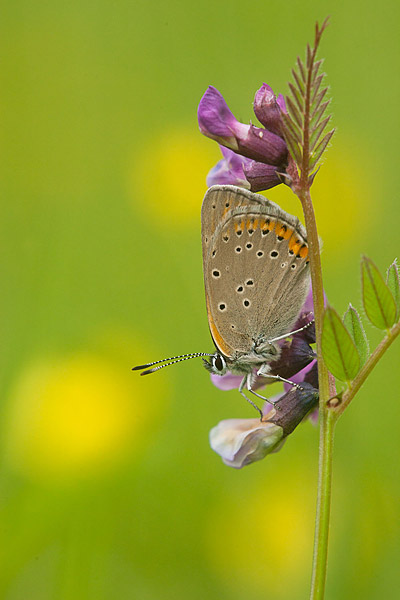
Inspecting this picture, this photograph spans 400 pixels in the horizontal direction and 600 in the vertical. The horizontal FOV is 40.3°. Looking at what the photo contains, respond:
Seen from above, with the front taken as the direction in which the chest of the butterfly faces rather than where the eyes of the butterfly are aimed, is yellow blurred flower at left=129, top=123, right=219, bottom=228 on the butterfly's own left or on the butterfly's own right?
on the butterfly's own right

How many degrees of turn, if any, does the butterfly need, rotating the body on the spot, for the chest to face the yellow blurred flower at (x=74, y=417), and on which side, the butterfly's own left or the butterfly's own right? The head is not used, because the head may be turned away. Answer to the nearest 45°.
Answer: approximately 45° to the butterfly's own right

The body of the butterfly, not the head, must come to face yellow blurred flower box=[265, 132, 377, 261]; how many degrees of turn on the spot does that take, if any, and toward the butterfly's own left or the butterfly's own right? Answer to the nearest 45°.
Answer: approximately 90° to the butterfly's own right

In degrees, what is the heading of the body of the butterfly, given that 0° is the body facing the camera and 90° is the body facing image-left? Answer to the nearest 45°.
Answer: approximately 90°
